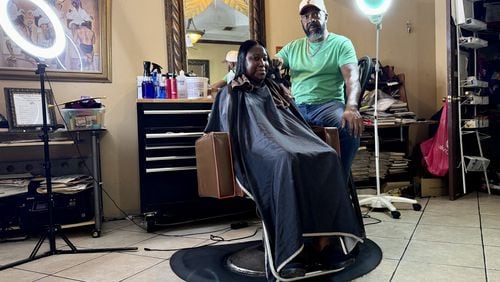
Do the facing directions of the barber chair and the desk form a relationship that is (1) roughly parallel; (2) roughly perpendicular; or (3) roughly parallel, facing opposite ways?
roughly parallel

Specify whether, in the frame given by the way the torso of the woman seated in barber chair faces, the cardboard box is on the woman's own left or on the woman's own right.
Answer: on the woman's own left

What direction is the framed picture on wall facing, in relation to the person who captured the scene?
facing the viewer

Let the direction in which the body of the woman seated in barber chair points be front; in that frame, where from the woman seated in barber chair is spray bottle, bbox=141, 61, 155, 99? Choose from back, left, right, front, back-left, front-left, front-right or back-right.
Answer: back

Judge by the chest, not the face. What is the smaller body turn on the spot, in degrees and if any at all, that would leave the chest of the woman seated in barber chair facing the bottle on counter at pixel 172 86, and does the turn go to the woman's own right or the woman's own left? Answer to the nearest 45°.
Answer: approximately 180°

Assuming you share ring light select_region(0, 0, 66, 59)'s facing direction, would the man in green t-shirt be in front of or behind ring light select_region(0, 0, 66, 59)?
in front

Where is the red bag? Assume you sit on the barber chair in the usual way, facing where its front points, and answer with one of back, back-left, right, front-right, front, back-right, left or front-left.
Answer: left

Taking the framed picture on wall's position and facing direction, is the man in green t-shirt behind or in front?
in front

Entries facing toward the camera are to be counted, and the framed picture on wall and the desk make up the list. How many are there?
2

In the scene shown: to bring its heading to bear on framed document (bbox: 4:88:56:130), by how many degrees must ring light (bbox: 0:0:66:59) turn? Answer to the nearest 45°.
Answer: approximately 135° to its left

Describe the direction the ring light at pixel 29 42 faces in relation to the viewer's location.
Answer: facing the viewer and to the right of the viewer

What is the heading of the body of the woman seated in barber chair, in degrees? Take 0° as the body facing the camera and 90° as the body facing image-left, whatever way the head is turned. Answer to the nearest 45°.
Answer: approximately 315°
